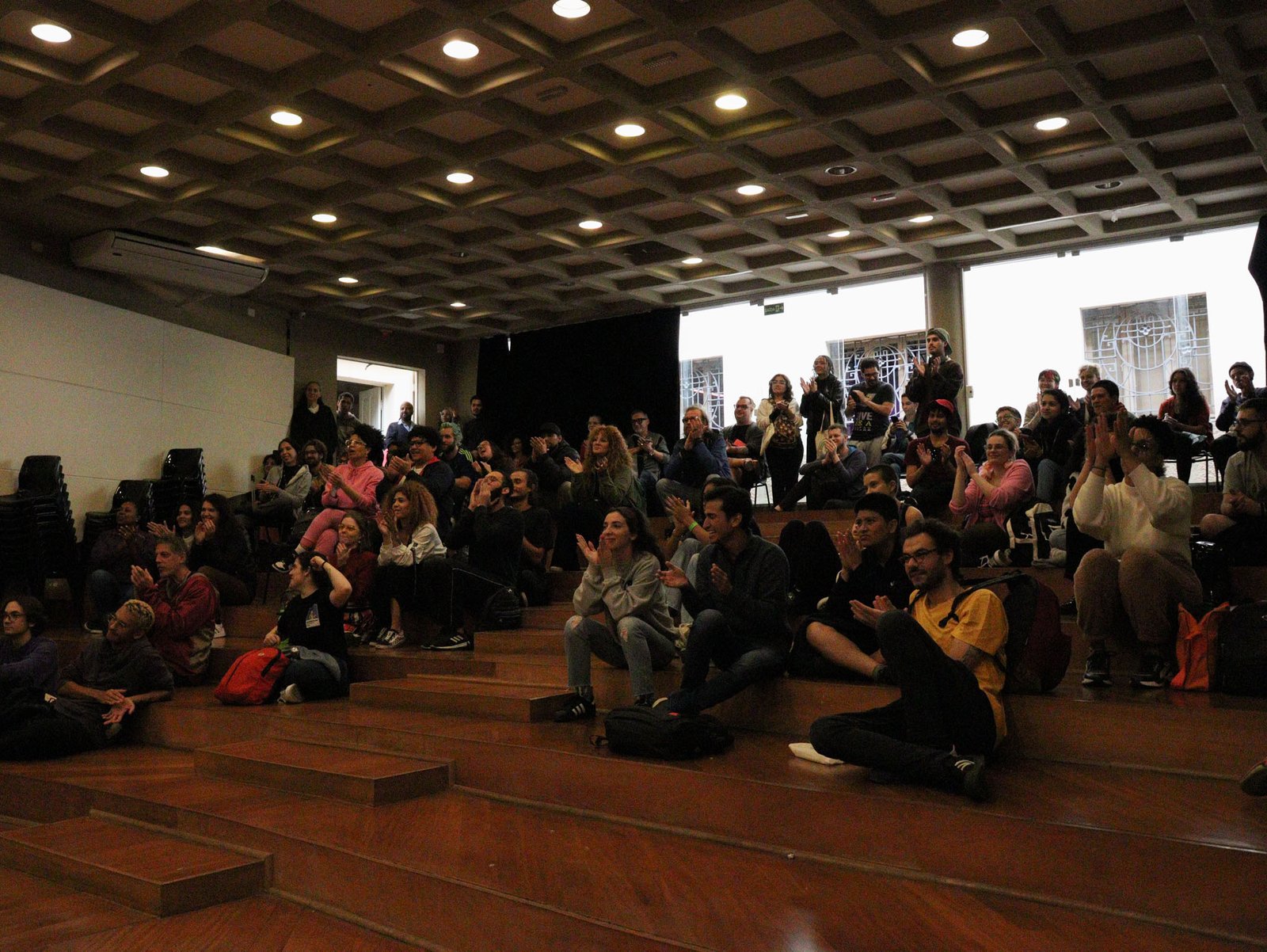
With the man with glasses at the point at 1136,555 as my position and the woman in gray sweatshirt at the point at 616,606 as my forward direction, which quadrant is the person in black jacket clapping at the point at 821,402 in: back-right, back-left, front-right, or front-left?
front-right

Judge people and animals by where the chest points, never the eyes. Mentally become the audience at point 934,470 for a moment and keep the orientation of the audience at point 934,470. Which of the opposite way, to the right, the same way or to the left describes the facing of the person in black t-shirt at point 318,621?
the same way

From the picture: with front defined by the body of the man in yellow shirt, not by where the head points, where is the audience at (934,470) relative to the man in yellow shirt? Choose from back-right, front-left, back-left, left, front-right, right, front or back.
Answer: back-right

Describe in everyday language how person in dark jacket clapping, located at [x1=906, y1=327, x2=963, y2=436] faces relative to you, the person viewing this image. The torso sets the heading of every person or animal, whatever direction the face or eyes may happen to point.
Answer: facing the viewer and to the left of the viewer

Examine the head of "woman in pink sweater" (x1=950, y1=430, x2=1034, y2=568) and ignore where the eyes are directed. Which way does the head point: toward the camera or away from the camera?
toward the camera

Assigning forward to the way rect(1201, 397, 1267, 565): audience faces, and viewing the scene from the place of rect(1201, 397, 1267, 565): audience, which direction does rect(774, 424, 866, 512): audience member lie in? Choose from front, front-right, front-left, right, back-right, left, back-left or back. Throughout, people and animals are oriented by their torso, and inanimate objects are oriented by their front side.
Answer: right

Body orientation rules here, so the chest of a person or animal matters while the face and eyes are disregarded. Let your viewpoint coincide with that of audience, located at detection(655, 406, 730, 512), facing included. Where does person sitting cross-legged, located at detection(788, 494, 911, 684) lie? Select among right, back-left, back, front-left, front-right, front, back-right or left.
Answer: front-left

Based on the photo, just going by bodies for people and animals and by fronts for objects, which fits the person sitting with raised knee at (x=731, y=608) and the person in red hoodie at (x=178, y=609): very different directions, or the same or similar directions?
same or similar directions

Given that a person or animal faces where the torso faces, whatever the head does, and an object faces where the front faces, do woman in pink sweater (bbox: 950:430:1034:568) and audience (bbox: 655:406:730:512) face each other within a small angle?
no

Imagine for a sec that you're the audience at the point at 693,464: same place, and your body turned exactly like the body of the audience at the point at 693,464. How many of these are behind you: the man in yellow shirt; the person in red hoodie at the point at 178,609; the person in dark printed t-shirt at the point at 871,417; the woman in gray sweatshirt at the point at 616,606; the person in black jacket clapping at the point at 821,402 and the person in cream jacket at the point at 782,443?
3

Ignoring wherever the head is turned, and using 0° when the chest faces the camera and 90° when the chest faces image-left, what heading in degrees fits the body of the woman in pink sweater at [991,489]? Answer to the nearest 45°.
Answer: approximately 45°

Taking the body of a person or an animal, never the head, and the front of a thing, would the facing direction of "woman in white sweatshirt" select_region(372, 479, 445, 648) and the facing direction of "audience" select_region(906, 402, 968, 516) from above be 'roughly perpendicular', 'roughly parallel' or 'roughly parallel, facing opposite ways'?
roughly parallel

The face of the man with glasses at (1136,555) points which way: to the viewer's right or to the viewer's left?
to the viewer's left

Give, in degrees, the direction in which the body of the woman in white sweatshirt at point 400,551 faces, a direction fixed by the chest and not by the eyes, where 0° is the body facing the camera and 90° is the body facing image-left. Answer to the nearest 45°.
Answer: approximately 45°

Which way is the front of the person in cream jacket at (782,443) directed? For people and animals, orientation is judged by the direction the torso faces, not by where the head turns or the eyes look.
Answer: toward the camera

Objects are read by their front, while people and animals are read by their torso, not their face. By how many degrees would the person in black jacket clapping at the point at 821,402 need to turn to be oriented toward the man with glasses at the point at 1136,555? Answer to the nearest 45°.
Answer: approximately 45° to their left

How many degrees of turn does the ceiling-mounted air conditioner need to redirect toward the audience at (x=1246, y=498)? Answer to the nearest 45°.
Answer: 0° — it already faces them

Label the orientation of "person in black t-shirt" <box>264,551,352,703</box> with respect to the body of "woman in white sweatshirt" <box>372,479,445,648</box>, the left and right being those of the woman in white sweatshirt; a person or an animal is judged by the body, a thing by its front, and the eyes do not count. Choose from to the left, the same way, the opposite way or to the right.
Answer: the same way

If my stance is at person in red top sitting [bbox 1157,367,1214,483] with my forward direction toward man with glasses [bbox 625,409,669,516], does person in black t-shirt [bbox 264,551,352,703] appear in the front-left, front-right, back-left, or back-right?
front-left

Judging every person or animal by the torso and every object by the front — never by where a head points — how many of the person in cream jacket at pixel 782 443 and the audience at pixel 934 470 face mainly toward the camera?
2

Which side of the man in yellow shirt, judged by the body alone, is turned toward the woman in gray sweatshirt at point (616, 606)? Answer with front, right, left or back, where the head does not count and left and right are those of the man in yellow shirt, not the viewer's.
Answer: right

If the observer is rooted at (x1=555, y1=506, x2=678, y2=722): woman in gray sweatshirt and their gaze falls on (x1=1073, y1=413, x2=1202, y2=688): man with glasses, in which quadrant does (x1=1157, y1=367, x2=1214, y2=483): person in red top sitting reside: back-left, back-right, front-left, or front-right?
front-left

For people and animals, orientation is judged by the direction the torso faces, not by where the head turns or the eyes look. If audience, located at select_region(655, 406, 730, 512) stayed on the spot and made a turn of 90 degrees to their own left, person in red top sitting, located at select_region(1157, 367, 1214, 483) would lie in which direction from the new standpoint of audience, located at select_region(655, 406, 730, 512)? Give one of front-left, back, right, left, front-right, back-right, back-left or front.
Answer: front-left
